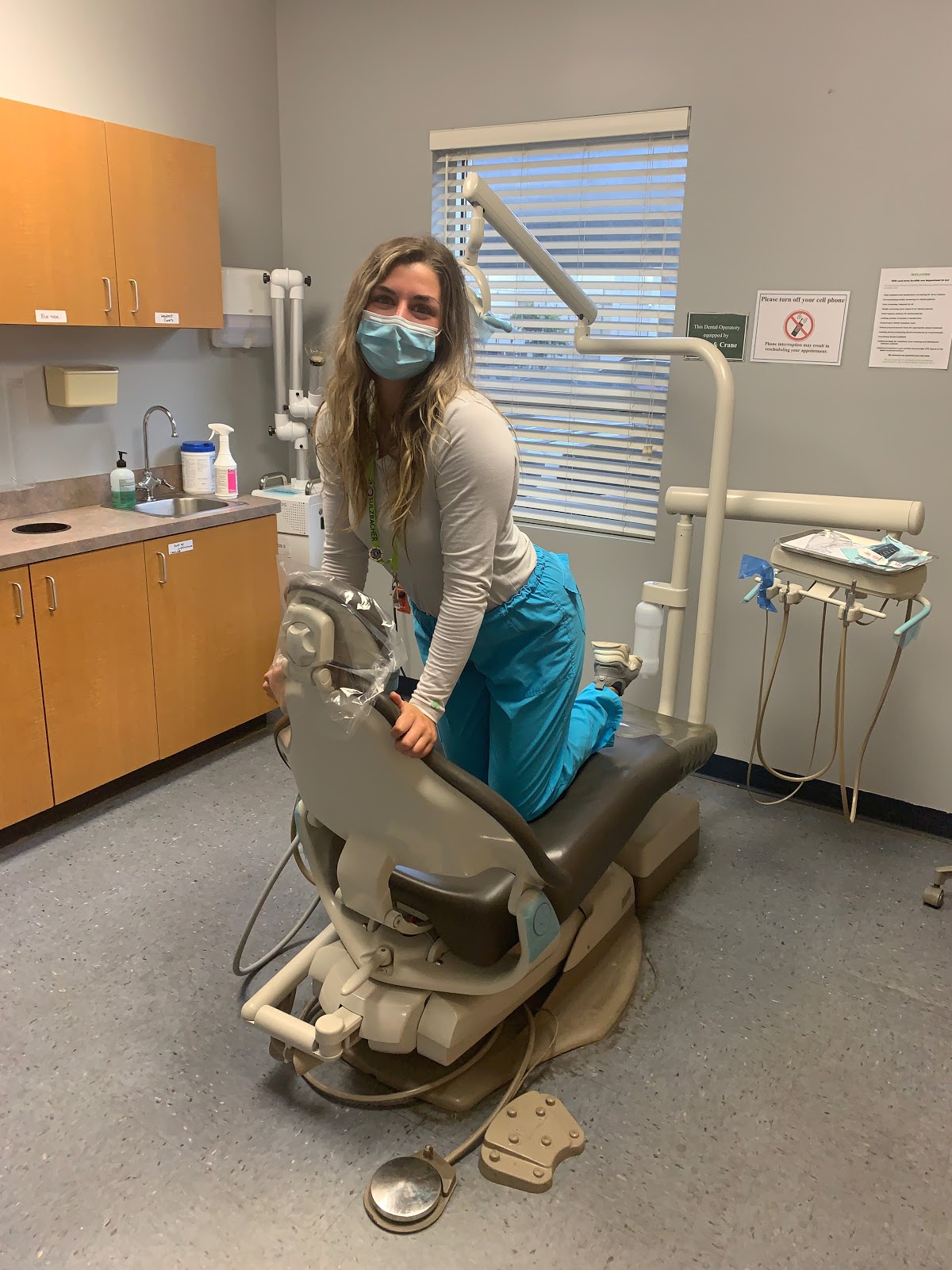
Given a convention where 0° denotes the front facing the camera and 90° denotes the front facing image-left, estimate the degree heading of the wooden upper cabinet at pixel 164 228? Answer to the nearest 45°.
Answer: approximately 315°

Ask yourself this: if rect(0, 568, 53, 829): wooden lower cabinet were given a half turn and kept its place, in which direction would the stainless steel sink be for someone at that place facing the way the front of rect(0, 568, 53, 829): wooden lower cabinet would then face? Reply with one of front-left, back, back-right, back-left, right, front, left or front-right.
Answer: right

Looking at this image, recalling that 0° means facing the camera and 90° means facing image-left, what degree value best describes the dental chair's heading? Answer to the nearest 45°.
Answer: approximately 225°

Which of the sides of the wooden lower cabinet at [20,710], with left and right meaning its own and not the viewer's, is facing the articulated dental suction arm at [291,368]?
left

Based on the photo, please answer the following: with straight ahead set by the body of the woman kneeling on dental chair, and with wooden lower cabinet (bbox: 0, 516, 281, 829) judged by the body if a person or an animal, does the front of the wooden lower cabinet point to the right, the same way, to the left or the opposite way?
to the left

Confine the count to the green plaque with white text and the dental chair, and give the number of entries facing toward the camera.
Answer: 1

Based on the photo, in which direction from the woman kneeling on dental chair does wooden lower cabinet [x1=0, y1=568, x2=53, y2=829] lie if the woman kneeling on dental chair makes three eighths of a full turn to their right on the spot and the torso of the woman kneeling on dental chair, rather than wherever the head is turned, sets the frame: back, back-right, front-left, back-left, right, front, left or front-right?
front-left

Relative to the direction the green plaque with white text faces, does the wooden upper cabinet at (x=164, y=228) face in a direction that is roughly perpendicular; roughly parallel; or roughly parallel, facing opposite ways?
roughly perpendicular

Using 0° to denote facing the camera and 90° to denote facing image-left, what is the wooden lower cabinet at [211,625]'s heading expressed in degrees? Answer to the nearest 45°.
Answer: approximately 315°
